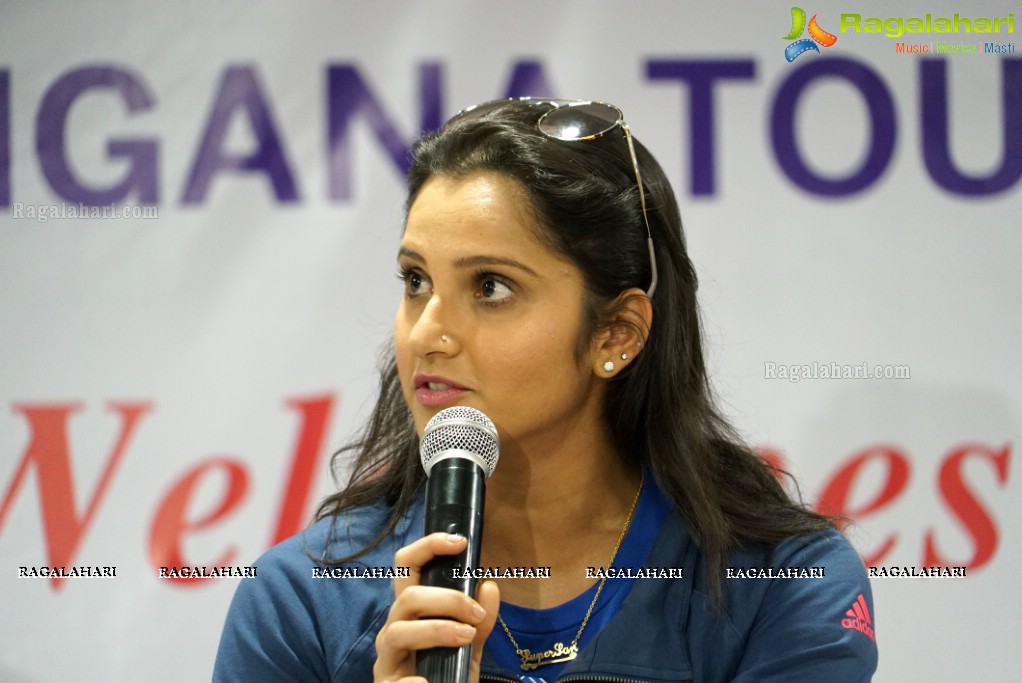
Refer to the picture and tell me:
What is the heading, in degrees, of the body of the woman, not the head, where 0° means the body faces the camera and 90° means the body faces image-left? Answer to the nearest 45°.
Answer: approximately 0°
